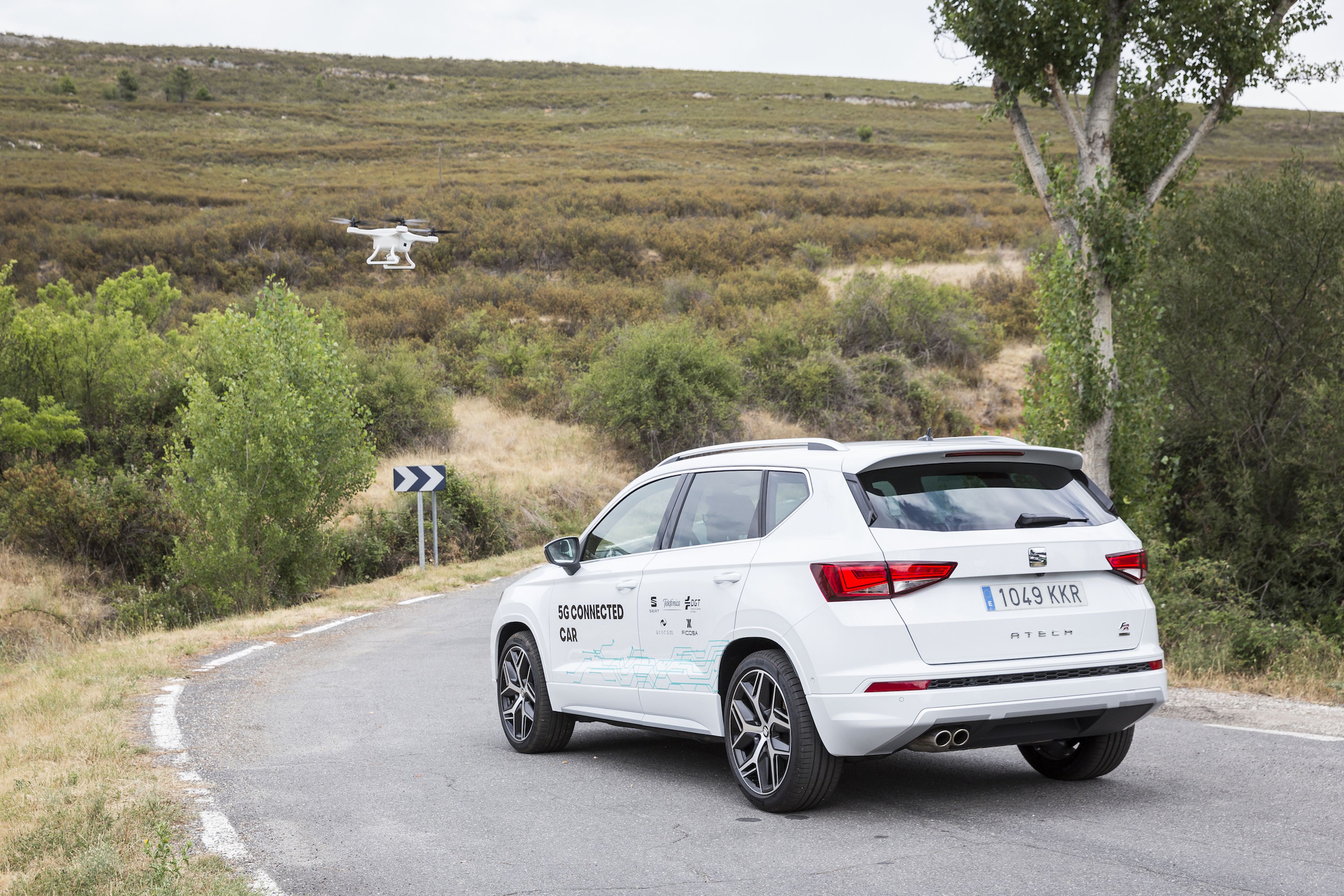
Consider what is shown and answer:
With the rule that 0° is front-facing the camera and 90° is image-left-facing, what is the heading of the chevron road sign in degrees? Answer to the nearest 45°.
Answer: approximately 0°

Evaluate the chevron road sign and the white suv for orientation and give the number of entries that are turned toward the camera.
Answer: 1

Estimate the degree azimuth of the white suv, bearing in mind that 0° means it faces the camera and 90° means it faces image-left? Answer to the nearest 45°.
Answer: approximately 135°

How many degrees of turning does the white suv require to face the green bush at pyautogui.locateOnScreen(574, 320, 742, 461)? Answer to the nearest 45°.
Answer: approximately 45° to its right

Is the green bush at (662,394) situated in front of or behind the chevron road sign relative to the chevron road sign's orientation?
behind

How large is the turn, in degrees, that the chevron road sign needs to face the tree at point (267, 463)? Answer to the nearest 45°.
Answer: approximately 90° to its right

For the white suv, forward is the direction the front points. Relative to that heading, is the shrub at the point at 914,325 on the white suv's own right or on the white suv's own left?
on the white suv's own right

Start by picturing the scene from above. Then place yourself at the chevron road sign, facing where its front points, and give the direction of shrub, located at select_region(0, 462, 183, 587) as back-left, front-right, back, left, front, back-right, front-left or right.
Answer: back-right

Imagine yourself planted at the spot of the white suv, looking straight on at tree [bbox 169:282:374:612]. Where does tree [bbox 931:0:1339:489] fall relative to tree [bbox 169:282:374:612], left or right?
right

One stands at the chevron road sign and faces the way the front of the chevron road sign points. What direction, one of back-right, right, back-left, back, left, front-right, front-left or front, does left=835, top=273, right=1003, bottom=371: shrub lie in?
back-left
